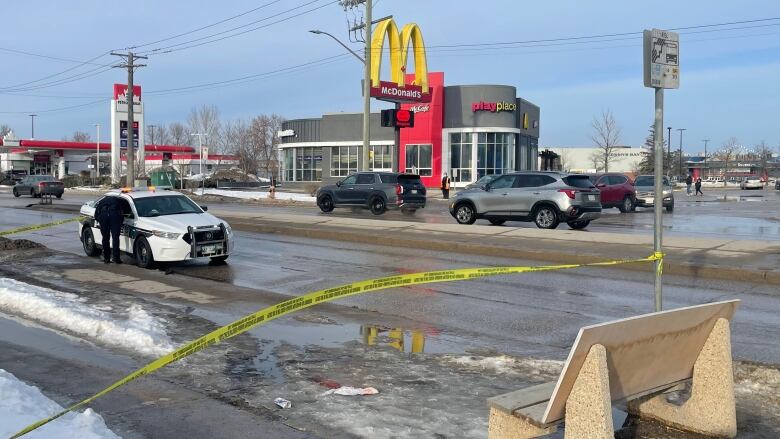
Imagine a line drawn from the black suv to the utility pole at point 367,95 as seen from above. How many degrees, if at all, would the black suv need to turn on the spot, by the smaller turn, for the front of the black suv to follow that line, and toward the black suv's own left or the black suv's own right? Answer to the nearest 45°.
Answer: approximately 45° to the black suv's own right

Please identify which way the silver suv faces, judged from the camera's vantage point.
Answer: facing away from the viewer and to the left of the viewer

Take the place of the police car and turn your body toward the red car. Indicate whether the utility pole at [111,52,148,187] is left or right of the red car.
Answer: left

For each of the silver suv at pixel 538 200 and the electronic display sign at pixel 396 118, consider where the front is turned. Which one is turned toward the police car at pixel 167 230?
the electronic display sign

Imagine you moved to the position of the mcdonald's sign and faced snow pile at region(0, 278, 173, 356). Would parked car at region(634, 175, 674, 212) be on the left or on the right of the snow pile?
left

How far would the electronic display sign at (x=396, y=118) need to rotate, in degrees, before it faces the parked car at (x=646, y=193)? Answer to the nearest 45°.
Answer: approximately 45° to its left

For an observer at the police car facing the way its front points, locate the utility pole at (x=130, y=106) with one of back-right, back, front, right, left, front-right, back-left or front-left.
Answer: back-left

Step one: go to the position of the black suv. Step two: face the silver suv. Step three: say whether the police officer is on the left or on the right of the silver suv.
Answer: right
